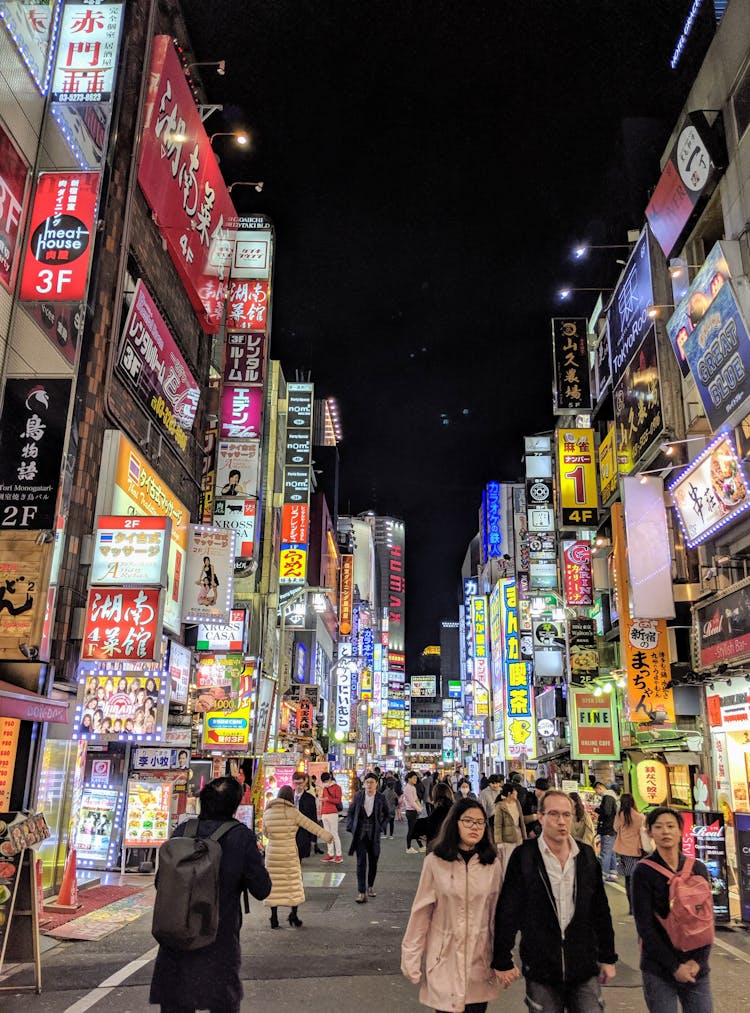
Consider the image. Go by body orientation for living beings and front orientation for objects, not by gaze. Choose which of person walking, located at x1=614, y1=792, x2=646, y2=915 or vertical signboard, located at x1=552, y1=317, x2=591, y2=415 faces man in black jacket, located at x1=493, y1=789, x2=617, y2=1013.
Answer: the vertical signboard

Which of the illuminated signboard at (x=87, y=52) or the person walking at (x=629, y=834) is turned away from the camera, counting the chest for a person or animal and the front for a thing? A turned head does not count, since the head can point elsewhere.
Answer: the person walking

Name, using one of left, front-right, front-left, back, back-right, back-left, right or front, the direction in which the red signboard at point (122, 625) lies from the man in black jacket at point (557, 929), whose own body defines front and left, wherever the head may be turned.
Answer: back-right

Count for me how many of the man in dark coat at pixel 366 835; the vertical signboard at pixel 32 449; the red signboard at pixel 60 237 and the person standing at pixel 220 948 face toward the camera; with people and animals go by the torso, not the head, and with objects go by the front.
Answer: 3

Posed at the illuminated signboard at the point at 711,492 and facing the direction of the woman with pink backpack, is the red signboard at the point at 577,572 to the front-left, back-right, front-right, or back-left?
back-right

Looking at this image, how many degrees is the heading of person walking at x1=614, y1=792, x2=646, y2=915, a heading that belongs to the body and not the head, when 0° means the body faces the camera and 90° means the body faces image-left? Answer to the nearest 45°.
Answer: approximately 180°

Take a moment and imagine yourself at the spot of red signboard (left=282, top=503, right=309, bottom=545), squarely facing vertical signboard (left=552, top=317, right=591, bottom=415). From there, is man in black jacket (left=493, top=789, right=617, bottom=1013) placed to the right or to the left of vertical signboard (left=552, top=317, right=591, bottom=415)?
right

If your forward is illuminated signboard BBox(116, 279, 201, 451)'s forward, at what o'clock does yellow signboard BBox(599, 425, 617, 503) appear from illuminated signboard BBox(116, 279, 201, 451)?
The yellow signboard is roughly at 10 o'clock from the illuminated signboard.

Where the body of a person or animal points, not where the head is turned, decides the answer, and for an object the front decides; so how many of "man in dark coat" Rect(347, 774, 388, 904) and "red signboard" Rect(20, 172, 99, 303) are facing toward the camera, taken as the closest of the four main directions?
2

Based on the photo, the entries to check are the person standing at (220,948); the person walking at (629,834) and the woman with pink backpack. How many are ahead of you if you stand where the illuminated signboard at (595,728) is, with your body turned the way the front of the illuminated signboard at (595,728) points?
3

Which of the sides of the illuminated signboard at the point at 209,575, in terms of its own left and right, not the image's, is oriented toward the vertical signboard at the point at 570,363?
left
